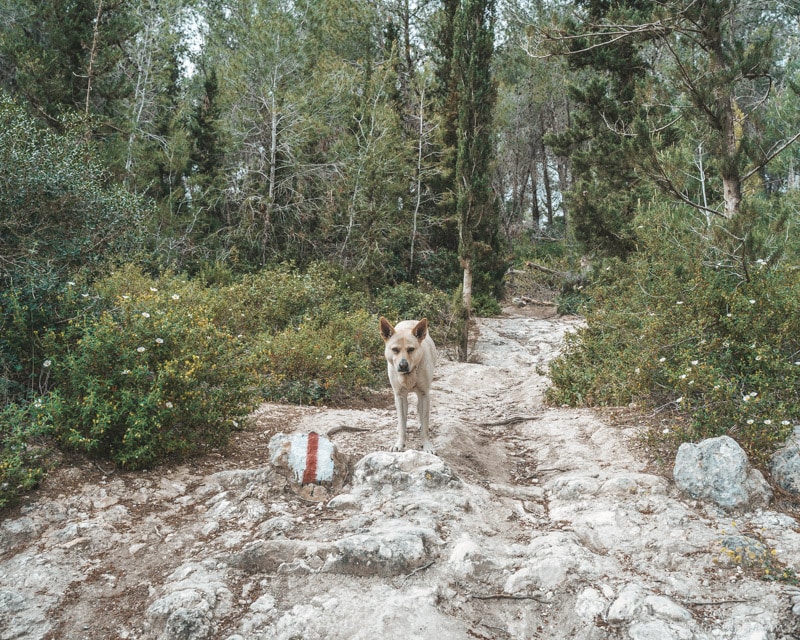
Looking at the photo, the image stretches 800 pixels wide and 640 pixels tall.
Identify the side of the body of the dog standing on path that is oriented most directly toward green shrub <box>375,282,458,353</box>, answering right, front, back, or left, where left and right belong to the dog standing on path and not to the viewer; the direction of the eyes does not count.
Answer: back

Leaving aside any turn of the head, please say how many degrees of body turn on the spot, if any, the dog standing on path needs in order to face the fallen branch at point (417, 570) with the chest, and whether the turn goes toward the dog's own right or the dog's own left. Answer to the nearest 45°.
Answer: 0° — it already faces it

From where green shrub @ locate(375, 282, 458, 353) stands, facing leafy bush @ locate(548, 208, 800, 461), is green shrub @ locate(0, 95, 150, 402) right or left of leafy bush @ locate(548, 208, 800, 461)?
right

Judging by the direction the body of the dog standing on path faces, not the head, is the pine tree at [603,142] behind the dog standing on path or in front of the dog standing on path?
behind

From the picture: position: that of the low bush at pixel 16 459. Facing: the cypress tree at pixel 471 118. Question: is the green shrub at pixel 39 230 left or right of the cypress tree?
left

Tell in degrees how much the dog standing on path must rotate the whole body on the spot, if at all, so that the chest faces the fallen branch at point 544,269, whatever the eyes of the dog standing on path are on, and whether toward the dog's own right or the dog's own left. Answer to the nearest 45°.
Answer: approximately 180°

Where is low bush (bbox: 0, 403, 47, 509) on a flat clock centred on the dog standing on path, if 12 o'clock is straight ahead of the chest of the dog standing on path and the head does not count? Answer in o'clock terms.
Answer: The low bush is roughly at 2 o'clock from the dog standing on path.

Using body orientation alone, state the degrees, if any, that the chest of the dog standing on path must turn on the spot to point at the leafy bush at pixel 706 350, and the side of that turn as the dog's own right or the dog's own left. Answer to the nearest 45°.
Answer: approximately 90° to the dog's own left

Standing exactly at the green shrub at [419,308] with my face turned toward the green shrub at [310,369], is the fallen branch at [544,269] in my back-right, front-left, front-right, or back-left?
back-left

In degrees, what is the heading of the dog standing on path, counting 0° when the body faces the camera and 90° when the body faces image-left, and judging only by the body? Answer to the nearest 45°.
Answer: approximately 0°

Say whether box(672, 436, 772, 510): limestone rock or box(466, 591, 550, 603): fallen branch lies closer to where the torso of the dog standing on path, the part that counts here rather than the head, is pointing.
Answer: the fallen branch

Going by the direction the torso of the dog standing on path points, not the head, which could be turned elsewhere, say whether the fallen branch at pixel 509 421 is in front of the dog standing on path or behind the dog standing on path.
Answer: behind
